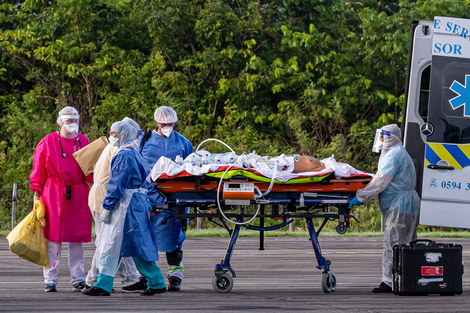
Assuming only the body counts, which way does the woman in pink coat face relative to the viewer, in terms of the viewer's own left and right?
facing the viewer

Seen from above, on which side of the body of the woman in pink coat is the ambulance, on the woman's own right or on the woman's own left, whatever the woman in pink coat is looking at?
on the woman's own left

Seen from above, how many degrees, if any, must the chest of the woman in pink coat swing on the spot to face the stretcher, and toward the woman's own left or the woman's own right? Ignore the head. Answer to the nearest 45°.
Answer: approximately 45° to the woman's own left

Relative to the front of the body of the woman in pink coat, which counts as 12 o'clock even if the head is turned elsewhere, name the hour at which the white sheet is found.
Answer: The white sheet is roughly at 10 o'clock from the woman in pink coat.

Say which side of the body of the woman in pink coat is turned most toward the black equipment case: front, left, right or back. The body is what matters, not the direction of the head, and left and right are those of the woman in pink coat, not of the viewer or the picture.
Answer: left
